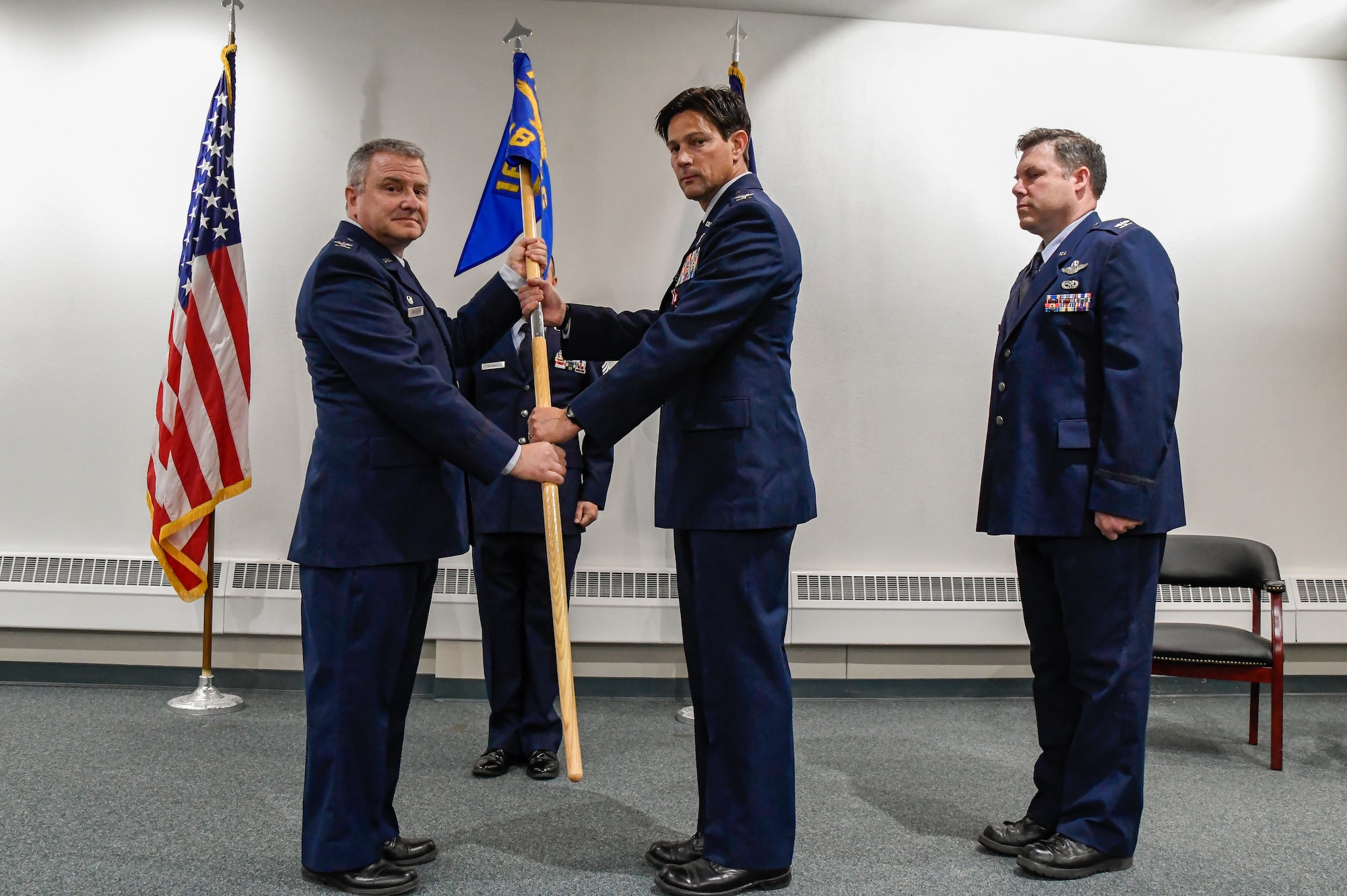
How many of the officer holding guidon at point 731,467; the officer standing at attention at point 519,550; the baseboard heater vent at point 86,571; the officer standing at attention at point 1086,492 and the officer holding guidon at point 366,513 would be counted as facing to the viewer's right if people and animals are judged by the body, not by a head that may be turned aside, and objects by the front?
1

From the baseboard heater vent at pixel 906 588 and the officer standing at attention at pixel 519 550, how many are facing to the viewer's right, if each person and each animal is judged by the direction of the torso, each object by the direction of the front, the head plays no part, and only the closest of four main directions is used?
0

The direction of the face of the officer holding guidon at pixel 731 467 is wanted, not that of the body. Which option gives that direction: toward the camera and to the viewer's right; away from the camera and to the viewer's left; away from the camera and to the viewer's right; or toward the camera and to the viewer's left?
toward the camera and to the viewer's left

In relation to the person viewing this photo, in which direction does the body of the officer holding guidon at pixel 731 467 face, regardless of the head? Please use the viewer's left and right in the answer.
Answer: facing to the left of the viewer

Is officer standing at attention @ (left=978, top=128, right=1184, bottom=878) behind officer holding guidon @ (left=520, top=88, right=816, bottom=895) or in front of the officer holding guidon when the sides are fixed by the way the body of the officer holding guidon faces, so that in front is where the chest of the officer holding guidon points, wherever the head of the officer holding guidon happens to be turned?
behind

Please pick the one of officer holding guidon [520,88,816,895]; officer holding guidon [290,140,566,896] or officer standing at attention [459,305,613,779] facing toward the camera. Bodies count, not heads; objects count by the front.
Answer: the officer standing at attention

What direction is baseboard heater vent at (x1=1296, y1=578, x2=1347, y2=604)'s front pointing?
toward the camera

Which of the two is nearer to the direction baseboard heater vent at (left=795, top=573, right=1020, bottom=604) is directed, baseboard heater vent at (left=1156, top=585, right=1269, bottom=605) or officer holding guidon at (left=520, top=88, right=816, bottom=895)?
the officer holding guidon

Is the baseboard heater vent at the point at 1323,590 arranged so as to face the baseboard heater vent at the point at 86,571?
no

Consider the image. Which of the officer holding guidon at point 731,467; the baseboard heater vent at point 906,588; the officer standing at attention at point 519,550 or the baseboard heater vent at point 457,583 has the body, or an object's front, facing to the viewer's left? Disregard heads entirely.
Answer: the officer holding guidon

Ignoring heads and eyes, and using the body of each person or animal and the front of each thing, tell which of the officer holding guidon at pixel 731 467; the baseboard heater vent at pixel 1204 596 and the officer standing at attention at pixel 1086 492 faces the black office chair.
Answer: the baseboard heater vent

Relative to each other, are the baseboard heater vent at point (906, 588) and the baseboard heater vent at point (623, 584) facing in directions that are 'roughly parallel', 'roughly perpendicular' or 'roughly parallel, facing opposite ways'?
roughly parallel

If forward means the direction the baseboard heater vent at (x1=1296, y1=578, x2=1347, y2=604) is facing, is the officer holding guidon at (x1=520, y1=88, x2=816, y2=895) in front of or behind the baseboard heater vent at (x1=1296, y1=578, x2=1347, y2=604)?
in front

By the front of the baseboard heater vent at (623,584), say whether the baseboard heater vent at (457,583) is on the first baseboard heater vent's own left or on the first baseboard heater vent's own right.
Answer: on the first baseboard heater vent's own right

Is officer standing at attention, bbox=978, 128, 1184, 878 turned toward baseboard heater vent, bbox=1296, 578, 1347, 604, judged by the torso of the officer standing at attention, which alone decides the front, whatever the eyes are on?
no

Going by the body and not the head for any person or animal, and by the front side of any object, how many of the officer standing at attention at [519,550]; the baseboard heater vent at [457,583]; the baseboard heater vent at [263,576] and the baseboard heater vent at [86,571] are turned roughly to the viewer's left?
0

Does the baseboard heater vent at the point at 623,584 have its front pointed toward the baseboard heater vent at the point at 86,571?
no

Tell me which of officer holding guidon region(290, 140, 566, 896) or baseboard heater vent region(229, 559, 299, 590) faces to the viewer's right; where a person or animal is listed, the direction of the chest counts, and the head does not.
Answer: the officer holding guidon

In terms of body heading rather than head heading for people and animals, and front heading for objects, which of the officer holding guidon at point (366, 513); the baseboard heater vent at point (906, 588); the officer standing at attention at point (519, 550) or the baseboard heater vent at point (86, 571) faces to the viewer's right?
the officer holding guidon

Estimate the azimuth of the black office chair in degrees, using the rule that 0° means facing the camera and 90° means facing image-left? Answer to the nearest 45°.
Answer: approximately 0°

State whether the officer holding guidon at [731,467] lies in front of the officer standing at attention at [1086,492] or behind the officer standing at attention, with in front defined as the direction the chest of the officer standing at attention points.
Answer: in front

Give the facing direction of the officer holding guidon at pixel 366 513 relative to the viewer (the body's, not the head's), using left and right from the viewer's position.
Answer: facing to the right of the viewer

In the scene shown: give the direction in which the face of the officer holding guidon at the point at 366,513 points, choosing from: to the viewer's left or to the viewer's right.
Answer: to the viewer's right
